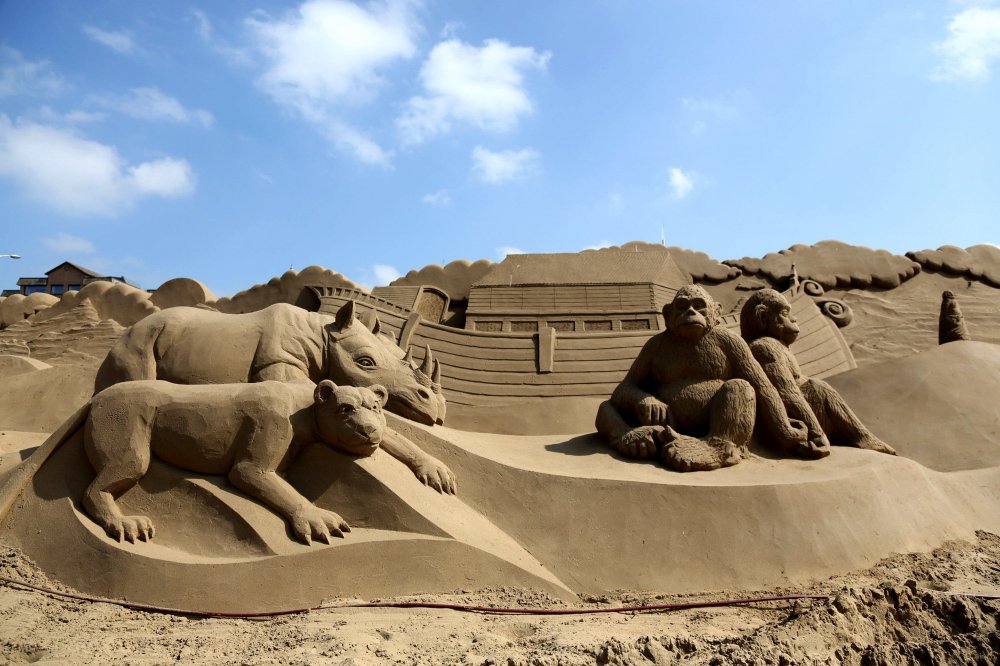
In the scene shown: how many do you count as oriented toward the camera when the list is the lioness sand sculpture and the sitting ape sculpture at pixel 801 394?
0

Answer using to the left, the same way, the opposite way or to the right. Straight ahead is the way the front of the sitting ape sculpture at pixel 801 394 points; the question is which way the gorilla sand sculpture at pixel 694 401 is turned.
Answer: to the right

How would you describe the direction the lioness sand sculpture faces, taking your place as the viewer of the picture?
facing to the right of the viewer

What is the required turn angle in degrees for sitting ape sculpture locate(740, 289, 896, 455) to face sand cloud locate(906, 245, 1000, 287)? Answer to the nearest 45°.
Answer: approximately 90° to its left

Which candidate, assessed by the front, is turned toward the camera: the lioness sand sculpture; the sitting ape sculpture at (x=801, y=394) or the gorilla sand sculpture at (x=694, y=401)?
the gorilla sand sculpture

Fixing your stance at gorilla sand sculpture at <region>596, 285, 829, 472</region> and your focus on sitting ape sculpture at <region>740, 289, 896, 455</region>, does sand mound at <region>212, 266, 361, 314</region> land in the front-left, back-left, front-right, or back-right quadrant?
back-left

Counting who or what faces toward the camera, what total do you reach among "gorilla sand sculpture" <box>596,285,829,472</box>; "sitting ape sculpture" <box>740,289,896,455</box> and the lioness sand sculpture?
1

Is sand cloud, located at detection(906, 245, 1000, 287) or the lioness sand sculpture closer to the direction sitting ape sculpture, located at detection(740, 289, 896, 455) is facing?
the sand cloud

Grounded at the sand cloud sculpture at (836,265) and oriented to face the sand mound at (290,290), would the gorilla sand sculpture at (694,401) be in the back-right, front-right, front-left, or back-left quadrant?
front-left

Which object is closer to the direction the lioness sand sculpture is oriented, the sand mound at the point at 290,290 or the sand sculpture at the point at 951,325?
the sand sculpture

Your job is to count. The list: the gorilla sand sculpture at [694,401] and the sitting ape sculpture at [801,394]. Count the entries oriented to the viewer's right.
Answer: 1

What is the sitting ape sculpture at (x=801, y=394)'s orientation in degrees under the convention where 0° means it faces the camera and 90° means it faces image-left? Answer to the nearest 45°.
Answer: approximately 270°

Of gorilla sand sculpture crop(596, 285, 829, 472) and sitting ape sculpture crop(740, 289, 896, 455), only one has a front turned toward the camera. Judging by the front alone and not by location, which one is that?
the gorilla sand sculpture

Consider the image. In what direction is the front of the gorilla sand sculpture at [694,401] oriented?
toward the camera

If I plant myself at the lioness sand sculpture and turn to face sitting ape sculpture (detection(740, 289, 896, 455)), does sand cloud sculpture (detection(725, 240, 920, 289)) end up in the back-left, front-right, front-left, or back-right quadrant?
front-left
